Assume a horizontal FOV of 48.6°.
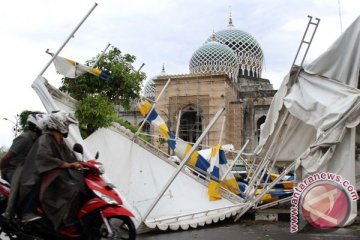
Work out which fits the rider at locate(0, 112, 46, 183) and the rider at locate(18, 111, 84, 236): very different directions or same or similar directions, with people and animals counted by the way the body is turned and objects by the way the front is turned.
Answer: same or similar directions

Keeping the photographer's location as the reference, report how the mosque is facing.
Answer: facing the viewer and to the left of the viewer

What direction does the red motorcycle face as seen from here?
to the viewer's right

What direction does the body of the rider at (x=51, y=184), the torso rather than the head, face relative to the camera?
to the viewer's right

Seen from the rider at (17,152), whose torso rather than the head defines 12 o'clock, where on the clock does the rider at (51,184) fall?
the rider at (51,184) is roughly at 12 o'clock from the rider at (17,152).

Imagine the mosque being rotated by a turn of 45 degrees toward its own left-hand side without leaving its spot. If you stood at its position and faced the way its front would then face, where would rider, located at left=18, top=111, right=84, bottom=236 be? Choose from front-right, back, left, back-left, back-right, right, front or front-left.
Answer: front

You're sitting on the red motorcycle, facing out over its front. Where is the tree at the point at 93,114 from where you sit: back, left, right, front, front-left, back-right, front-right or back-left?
left

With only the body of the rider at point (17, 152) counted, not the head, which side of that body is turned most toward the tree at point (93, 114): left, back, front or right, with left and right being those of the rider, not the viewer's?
left

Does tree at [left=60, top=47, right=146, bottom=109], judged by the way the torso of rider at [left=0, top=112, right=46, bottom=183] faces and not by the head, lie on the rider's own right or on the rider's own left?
on the rider's own left

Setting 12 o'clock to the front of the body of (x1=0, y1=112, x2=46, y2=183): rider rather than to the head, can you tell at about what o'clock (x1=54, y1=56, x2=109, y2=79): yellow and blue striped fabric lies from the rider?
The yellow and blue striped fabric is roughly at 9 o'clock from the rider.
